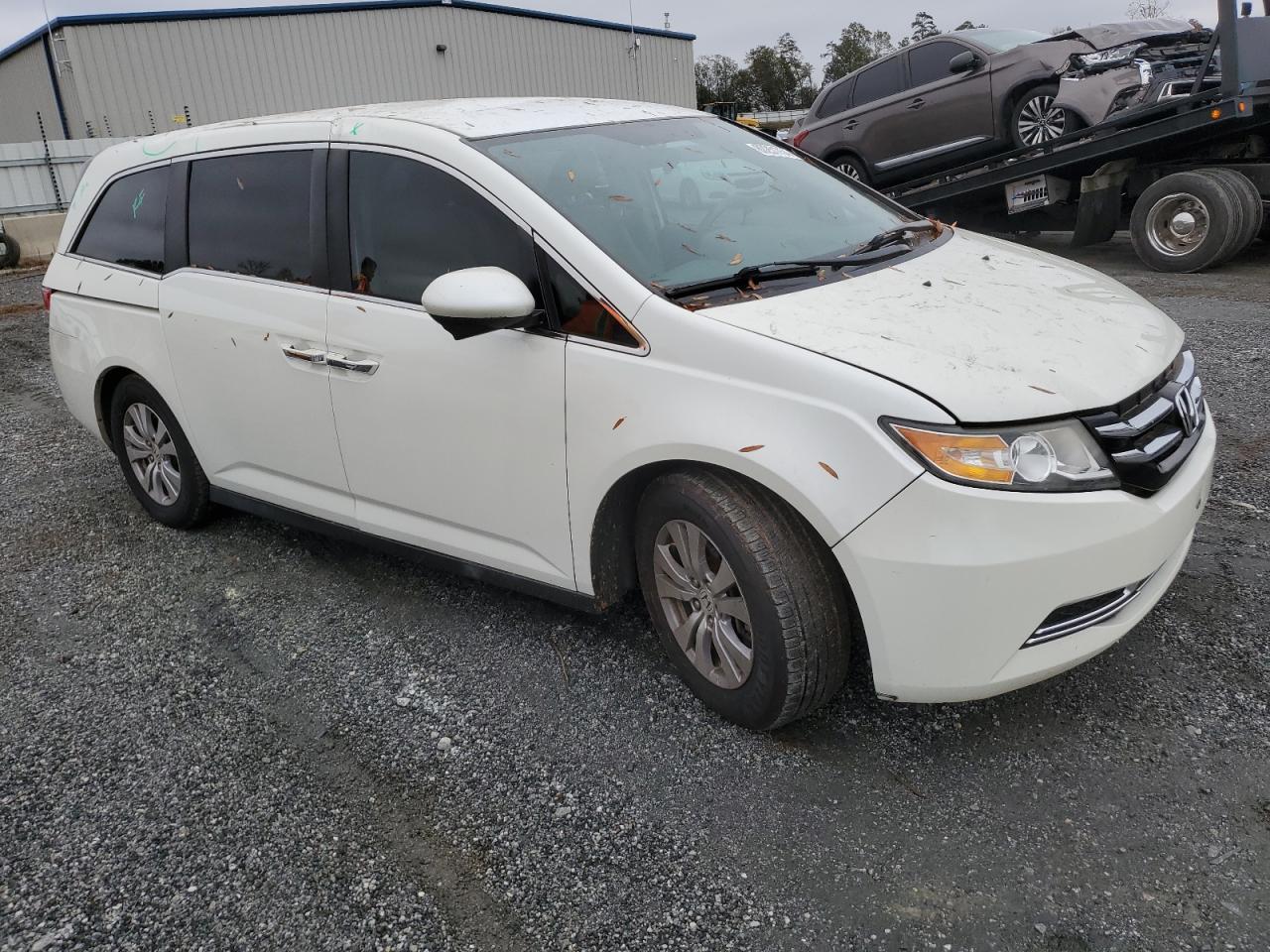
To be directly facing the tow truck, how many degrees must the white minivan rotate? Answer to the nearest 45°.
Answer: approximately 90° to its left

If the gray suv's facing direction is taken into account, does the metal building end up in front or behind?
behind

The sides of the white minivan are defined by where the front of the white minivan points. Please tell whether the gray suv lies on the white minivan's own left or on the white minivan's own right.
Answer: on the white minivan's own left

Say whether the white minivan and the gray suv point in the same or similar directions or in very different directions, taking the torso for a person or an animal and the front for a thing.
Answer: same or similar directions

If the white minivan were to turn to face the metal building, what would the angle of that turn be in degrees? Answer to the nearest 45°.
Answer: approximately 135° to its left

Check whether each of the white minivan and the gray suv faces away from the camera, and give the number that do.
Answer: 0

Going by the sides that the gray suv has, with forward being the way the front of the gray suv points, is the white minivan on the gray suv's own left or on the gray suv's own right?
on the gray suv's own right

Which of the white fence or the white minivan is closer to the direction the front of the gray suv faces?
the white minivan

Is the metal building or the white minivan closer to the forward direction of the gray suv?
the white minivan

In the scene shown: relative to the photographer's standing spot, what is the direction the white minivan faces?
facing the viewer and to the right of the viewer
